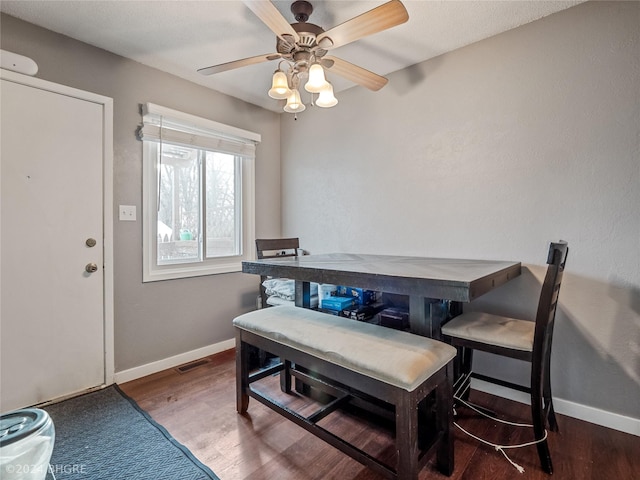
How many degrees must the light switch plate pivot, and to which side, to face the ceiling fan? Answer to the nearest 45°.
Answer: approximately 45° to its left

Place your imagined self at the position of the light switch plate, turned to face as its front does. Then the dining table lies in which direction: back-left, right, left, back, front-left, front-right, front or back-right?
front-left

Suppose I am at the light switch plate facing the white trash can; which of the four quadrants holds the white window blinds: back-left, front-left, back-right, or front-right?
back-left

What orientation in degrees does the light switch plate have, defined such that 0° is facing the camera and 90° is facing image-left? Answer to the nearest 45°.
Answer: approximately 0°

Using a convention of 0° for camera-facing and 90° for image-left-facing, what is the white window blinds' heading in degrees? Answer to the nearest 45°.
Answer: approximately 315°

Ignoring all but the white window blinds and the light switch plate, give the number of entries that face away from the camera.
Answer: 0

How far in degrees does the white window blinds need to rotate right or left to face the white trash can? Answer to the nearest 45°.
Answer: approximately 45° to its right
